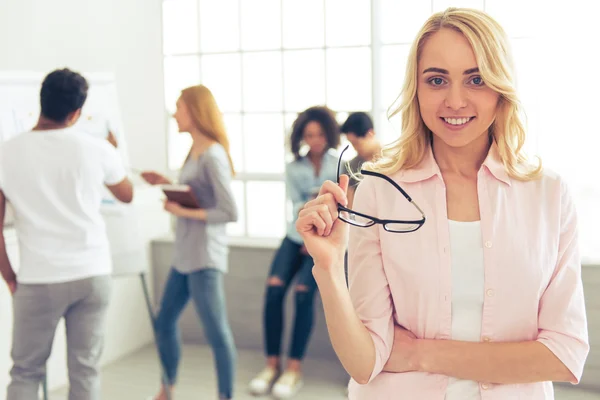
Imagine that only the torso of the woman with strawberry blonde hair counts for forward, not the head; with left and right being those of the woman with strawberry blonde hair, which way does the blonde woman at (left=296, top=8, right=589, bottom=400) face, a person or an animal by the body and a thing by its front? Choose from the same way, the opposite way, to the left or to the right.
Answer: to the left

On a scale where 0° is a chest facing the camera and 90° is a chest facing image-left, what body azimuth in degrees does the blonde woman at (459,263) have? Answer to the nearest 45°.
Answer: approximately 0°

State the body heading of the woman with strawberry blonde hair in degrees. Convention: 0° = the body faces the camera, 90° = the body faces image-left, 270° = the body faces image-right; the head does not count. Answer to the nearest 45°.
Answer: approximately 90°

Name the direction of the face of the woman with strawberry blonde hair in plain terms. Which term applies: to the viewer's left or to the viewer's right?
to the viewer's left

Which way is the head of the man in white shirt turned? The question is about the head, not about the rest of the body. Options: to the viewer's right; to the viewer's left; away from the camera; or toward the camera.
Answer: away from the camera

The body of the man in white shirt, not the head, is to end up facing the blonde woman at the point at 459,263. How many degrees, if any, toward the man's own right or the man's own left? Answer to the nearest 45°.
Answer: approximately 180°

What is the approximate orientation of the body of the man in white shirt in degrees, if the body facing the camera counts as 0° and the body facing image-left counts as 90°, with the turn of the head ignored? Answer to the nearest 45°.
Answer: approximately 180°

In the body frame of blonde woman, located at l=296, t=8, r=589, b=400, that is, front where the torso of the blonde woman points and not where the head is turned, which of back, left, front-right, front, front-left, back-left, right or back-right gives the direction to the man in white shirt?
back-right

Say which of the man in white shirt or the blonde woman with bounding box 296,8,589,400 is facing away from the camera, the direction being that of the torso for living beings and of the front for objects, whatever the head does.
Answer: the man in white shirt
